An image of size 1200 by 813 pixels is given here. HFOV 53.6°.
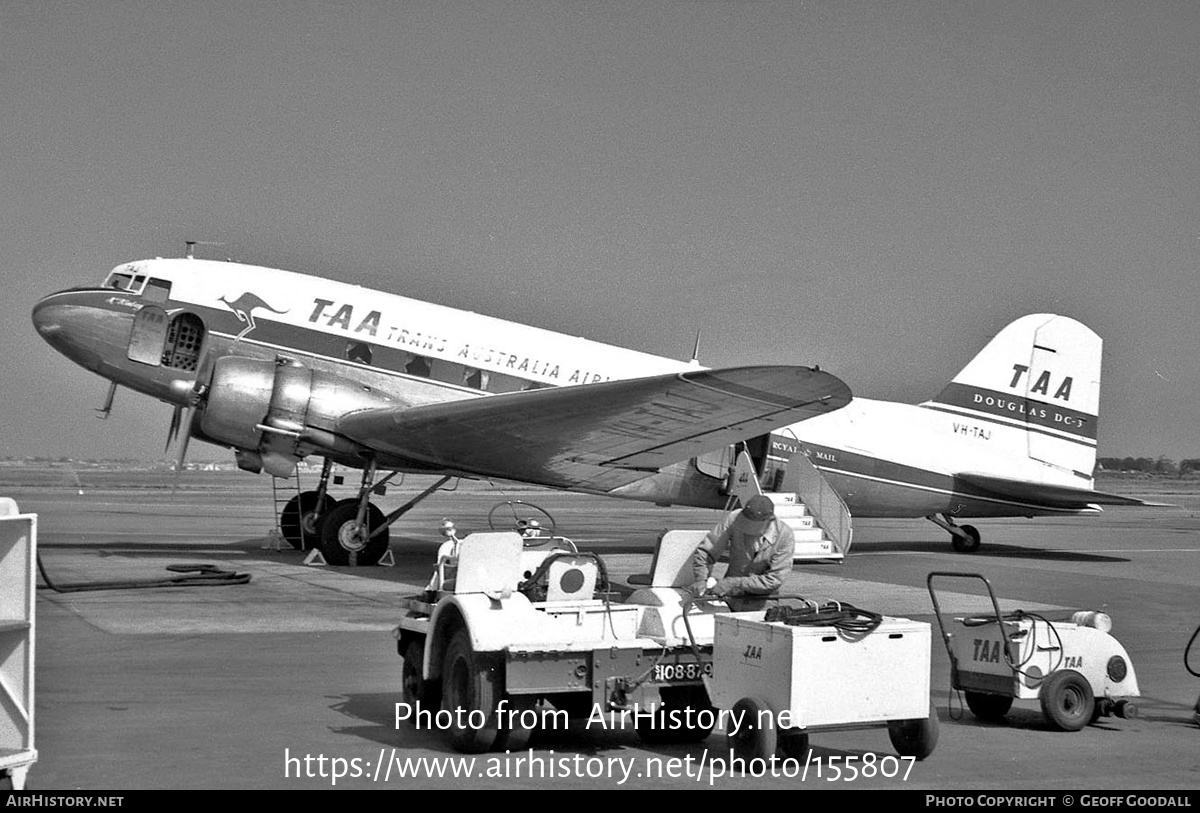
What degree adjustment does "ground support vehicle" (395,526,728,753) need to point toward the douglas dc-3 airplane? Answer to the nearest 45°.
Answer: approximately 45° to its right

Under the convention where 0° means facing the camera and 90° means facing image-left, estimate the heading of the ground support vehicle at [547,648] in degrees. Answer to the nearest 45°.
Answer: approximately 135°

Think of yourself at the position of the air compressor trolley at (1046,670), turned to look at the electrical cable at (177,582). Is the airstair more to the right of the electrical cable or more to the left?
right

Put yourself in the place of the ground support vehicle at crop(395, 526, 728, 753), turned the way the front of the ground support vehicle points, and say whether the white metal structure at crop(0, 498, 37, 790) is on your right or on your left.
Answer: on your left

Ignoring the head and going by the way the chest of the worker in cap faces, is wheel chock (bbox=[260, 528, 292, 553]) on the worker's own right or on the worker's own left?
on the worker's own right

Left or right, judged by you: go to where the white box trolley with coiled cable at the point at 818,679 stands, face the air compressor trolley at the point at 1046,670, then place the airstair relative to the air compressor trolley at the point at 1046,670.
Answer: left

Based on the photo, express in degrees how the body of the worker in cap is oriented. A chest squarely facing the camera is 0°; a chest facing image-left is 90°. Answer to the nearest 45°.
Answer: approximately 45°
